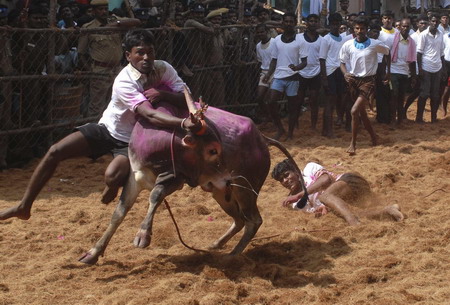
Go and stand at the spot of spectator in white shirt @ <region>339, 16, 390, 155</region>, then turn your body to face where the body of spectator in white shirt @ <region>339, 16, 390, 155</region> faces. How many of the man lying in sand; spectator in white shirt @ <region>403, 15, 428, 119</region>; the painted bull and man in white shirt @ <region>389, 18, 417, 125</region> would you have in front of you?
2

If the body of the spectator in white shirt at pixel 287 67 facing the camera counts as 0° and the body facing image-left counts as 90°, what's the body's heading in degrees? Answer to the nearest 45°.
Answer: approximately 0°

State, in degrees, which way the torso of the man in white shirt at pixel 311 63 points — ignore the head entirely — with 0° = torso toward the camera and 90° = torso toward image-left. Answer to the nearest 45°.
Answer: approximately 0°

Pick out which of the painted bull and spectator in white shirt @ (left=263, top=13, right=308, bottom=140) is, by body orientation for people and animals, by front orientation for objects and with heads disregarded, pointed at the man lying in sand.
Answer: the spectator in white shirt

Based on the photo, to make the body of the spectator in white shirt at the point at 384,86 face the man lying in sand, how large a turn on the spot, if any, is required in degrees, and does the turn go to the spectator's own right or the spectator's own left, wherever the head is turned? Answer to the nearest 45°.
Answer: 0° — they already face them

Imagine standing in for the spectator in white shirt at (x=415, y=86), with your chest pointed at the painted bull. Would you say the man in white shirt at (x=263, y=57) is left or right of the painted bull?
right

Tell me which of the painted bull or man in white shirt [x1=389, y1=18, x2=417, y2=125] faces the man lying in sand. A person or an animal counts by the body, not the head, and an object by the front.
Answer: the man in white shirt
